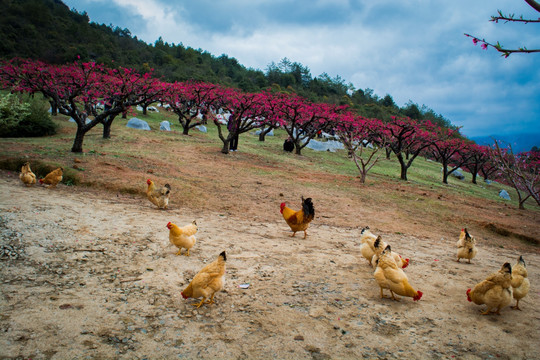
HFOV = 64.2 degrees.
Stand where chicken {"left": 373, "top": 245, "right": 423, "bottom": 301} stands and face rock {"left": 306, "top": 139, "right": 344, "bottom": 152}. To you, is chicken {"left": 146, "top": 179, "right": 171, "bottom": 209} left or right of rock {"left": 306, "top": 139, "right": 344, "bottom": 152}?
left

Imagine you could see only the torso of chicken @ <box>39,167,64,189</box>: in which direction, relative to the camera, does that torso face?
to the viewer's left

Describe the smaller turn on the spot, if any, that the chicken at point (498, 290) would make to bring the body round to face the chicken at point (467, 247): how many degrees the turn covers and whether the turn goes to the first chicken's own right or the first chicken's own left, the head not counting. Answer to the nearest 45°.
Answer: approximately 90° to the first chicken's own right

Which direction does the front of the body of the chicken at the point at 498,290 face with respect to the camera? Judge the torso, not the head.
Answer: to the viewer's left

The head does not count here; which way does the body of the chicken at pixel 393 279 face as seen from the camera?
to the viewer's right
